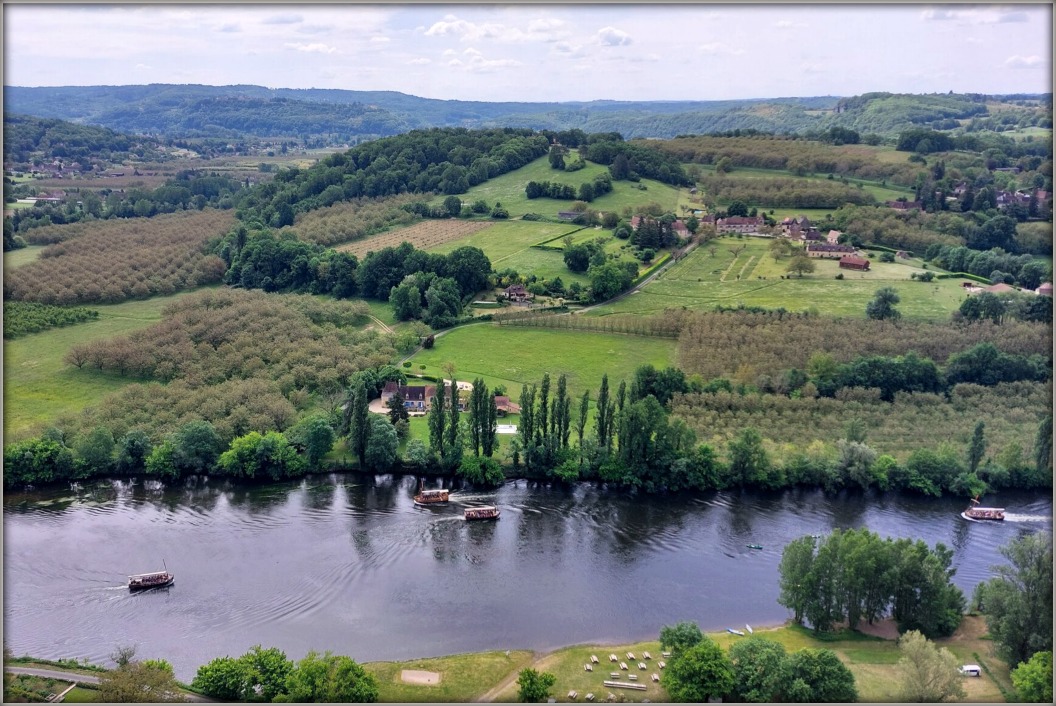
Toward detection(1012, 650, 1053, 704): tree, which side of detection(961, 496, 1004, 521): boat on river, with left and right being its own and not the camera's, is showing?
left

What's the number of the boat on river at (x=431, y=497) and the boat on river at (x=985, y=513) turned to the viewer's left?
2

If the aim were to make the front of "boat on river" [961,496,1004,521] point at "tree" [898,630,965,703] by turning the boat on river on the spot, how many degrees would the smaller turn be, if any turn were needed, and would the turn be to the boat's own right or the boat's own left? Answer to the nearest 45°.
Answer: approximately 90° to the boat's own left

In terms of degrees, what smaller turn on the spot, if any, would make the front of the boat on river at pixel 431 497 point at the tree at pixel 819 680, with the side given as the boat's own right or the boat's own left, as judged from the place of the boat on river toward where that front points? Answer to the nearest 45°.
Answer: approximately 135° to the boat's own left

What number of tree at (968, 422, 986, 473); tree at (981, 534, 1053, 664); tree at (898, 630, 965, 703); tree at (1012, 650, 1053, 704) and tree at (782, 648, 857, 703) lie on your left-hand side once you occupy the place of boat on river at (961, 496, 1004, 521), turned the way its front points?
4

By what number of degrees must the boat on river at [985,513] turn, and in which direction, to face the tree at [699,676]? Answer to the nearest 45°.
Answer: approximately 90° to its left

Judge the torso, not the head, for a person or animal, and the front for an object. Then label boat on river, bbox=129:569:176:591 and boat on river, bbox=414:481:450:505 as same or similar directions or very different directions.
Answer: very different directions

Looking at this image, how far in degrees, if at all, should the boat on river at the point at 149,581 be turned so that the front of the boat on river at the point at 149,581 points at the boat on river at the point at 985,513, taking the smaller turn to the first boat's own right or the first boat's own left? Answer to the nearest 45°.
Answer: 0° — it already faces it

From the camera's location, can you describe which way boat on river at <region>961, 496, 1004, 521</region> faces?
facing to the left of the viewer

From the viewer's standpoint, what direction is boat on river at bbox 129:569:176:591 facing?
to the viewer's right

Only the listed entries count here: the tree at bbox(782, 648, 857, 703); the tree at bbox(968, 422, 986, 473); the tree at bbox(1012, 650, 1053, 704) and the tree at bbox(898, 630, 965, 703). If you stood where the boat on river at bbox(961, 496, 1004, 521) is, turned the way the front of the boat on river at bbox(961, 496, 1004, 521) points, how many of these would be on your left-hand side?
3

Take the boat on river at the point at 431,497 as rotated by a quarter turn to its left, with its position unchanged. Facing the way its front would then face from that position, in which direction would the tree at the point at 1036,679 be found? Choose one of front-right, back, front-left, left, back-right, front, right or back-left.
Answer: front-left

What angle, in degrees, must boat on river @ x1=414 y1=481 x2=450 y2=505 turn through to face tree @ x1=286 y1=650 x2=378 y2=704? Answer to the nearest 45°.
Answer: approximately 90° to its left

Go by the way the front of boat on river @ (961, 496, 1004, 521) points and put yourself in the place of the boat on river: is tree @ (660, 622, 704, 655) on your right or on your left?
on your left

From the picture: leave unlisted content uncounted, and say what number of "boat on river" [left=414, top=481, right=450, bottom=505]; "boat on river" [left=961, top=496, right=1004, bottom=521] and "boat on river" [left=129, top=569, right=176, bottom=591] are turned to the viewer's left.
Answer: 2

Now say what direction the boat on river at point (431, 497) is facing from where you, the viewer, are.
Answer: facing to the left of the viewer

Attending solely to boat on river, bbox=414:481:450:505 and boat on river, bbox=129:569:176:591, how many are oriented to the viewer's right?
1
